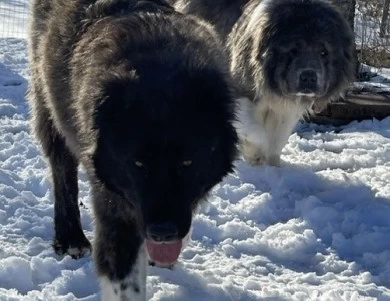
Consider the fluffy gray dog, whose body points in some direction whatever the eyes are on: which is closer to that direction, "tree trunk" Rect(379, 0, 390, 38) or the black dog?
the black dog

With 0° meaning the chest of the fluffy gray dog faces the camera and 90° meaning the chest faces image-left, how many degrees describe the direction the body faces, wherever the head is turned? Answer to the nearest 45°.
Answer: approximately 315°

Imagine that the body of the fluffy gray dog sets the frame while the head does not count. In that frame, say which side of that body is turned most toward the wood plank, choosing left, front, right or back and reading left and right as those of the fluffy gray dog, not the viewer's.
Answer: left

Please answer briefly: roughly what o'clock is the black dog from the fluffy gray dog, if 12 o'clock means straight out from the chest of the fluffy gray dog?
The black dog is roughly at 2 o'clock from the fluffy gray dog.

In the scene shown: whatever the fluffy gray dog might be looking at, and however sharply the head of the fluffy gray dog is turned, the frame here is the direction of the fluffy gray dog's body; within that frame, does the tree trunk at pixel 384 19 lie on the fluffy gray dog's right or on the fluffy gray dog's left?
on the fluffy gray dog's left

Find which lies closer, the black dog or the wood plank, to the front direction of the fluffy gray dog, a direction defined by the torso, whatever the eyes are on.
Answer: the black dog
